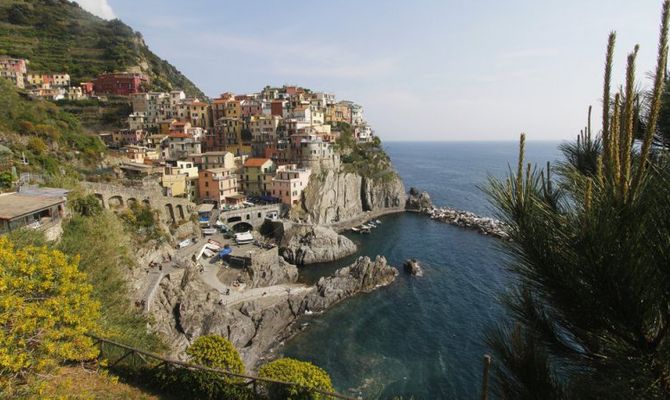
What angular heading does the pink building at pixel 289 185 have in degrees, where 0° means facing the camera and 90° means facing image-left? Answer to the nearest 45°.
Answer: approximately 45°

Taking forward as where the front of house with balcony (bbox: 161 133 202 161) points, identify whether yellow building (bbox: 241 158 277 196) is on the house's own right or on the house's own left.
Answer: on the house's own left

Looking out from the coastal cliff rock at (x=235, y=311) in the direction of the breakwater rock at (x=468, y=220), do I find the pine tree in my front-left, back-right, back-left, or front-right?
back-right

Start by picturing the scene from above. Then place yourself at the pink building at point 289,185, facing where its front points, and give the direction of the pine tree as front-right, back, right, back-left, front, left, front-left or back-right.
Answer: front-left

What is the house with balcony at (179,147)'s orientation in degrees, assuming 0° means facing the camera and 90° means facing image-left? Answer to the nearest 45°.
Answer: approximately 0°

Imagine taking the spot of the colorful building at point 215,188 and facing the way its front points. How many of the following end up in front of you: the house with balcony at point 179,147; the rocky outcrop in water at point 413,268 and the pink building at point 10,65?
1

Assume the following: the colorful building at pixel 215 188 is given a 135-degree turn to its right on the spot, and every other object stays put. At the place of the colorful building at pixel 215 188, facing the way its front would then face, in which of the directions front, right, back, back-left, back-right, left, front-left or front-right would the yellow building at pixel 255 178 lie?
back-right

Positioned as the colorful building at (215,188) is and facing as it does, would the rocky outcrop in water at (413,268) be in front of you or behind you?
in front

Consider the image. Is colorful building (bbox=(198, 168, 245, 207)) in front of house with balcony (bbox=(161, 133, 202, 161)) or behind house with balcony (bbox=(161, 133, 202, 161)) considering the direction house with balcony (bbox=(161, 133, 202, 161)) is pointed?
in front

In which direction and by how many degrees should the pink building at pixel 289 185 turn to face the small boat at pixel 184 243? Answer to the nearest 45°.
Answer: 0° — it already faces it
